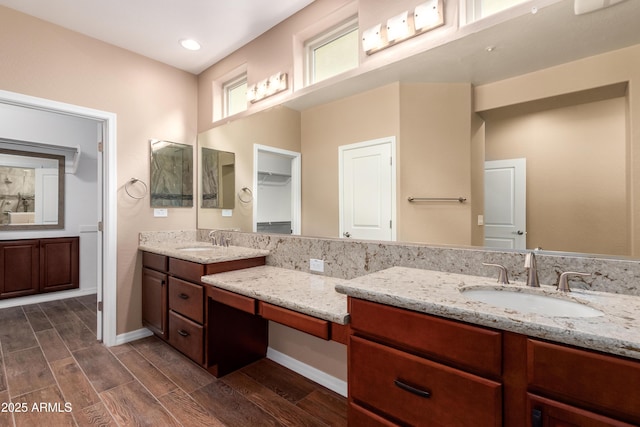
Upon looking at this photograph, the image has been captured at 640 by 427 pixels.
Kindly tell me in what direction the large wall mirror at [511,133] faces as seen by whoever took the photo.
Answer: facing the viewer and to the left of the viewer

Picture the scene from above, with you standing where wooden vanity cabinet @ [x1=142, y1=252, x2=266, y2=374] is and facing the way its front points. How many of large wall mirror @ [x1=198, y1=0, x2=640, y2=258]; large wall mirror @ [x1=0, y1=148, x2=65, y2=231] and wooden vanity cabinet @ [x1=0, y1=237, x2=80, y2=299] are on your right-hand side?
2

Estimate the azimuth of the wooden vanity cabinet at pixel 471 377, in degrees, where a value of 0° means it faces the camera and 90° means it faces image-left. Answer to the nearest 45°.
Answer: approximately 45°

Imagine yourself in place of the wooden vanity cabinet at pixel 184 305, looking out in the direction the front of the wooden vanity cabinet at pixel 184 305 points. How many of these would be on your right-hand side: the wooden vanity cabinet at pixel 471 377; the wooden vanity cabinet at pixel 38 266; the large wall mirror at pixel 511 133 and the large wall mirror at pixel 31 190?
2

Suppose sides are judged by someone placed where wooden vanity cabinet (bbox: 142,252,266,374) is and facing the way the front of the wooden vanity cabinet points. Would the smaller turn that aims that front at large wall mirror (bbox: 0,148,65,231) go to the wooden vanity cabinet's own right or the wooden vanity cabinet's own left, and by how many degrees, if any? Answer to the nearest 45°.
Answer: approximately 90° to the wooden vanity cabinet's own right

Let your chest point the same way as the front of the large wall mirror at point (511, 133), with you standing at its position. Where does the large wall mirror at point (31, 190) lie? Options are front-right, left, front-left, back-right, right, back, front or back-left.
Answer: front-right

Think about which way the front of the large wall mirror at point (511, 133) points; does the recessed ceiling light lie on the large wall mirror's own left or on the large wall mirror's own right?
on the large wall mirror's own right

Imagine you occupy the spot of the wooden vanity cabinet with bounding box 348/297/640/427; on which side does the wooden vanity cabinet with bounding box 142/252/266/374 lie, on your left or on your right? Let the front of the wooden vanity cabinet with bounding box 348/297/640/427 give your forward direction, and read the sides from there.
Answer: on your right

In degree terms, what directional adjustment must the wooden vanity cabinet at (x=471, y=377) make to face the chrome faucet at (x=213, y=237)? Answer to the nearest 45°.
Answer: approximately 45° to its right

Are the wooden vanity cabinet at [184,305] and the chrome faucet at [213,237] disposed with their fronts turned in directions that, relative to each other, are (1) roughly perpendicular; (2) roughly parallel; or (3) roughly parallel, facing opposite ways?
roughly parallel
